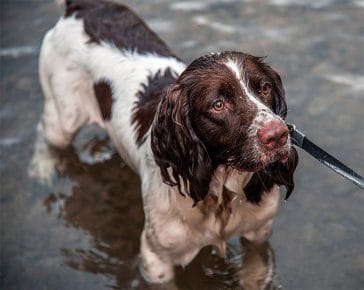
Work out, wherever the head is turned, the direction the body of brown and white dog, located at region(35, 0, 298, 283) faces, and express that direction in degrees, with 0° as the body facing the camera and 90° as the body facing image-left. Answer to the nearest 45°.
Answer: approximately 315°
